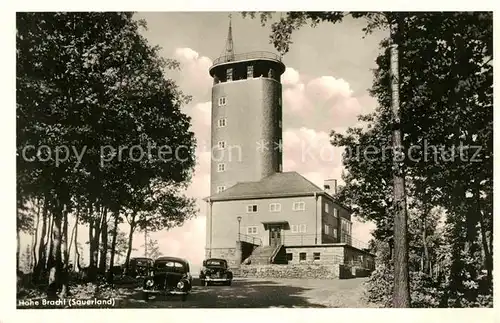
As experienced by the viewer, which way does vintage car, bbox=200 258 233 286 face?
facing the viewer
